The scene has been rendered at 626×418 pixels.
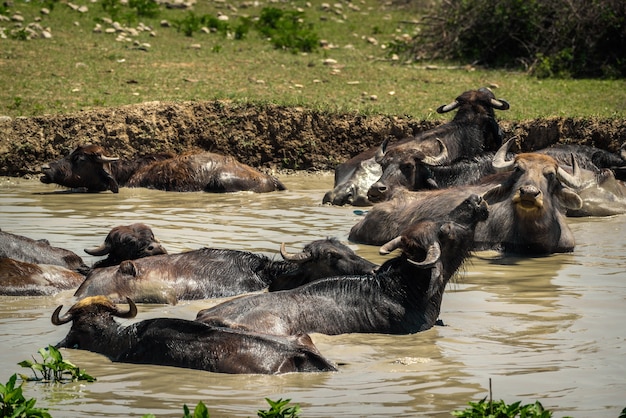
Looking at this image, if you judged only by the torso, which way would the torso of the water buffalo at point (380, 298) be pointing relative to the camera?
to the viewer's right

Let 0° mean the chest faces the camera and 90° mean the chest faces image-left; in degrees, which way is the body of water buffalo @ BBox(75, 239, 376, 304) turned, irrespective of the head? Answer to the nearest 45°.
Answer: approximately 270°

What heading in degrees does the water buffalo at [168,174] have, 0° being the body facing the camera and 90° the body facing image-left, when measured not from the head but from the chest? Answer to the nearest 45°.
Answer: approximately 90°

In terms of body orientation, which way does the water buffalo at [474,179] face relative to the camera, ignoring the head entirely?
to the viewer's left

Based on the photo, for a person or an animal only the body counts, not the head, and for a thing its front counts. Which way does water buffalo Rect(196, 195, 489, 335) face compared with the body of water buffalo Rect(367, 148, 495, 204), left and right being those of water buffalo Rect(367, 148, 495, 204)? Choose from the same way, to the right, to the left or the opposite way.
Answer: the opposite way

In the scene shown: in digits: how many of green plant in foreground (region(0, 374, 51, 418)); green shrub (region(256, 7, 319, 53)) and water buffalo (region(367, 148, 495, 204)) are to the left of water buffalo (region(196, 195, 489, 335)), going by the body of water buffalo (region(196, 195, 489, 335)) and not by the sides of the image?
2

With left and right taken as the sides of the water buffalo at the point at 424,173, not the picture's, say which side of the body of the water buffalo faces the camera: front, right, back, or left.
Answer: left

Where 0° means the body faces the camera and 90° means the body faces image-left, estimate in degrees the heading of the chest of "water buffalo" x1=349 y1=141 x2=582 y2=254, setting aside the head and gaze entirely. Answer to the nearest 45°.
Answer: approximately 315°

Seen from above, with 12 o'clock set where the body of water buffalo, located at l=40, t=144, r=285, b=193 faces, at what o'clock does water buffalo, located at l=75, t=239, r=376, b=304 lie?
water buffalo, located at l=75, t=239, r=376, b=304 is roughly at 9 o'clock from water buffalo, located at l=40, t=144, r=285, b=193.

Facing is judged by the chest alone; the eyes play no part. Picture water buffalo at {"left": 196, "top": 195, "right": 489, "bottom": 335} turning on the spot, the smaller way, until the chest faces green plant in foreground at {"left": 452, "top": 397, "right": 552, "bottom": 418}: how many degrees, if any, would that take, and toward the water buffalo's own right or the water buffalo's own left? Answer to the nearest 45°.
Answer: approximately 90° to the water buffalo's own right

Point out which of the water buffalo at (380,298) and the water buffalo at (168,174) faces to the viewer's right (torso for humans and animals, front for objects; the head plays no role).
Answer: the water buffalo at (380,298)

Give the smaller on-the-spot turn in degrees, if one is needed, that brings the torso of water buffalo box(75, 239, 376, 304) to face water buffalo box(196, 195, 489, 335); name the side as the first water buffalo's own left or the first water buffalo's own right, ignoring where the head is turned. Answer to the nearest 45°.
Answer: approximately 45° to the first water buffalo's own right

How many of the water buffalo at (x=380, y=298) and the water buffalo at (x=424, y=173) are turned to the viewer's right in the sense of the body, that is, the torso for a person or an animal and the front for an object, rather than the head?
1
